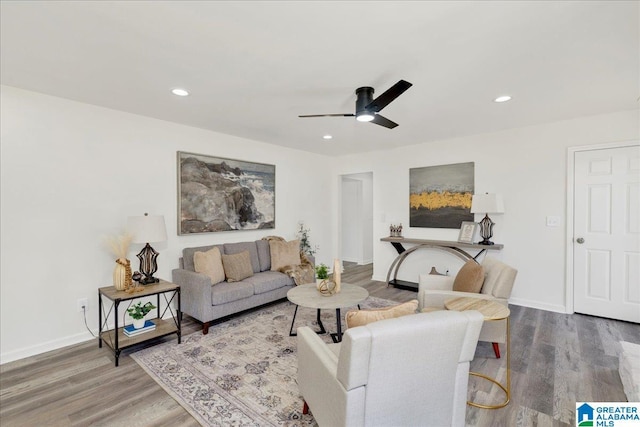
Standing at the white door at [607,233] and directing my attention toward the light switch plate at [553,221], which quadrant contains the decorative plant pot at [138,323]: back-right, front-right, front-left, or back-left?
front-left

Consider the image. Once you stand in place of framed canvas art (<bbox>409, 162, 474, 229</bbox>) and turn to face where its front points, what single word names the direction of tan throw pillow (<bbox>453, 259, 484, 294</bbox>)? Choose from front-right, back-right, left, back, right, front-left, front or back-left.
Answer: front-left

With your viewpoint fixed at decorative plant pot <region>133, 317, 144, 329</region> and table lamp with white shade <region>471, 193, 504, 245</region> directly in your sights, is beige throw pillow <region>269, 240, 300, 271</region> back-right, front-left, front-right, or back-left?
front-left

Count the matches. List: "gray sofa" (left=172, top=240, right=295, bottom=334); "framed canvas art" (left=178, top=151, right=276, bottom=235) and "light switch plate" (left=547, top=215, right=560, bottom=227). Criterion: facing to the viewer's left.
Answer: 0

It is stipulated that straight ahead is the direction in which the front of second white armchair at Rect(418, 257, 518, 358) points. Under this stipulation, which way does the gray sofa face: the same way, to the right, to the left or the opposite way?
the opposite way

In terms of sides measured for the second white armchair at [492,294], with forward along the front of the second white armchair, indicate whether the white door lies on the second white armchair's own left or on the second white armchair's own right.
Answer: on the second white armchair's own right

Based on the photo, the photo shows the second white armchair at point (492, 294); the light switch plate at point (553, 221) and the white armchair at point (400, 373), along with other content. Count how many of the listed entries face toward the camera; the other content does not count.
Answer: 1

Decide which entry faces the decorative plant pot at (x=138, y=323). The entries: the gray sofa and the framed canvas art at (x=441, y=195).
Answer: the framed canvas art

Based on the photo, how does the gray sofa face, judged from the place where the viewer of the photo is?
facing the viewer and to the right of the viewer

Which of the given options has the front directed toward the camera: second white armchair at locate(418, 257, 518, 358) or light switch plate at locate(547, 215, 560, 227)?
the light switch plate

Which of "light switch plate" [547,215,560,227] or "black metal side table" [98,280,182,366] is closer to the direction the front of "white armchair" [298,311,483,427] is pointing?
the black metal side table

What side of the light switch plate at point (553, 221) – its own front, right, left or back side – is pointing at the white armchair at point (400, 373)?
front

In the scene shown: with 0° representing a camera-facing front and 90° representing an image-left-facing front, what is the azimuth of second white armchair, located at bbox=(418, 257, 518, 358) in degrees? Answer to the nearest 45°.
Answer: approximately 90°

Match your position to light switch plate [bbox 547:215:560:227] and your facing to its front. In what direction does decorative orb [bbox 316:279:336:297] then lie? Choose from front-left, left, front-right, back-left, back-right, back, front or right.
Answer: front-right

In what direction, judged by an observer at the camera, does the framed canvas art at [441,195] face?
facing the viewer and to the left of the viewer

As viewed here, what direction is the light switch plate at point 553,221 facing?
toward the camera
